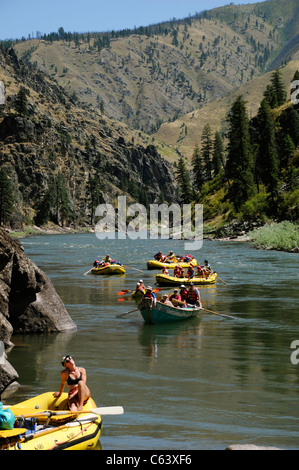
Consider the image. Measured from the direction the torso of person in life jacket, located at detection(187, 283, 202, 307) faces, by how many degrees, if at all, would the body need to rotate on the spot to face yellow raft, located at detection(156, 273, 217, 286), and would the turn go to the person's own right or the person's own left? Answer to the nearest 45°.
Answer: approximately 135° to the person's own right

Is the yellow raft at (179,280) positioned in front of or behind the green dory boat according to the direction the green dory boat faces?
behind

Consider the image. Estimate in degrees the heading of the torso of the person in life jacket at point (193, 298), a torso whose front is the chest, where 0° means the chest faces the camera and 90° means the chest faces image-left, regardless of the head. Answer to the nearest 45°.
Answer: approximately 45°

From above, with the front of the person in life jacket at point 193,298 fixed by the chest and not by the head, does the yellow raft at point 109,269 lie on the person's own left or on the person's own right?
on the person's own right

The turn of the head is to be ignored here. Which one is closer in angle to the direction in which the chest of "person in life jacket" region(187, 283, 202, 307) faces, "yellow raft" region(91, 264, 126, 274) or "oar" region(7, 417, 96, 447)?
the oar

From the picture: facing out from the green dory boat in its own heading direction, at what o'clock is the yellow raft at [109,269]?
The yellow raft is roughly at 4 o'clock from the green dory boat.

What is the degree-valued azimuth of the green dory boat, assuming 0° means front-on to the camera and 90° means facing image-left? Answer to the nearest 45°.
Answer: approximately 45°
